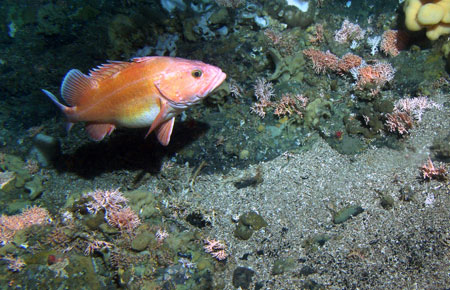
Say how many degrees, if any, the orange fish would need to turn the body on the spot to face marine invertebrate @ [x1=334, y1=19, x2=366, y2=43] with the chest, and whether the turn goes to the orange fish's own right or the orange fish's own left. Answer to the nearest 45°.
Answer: approximately 45° to the orange fish's own left

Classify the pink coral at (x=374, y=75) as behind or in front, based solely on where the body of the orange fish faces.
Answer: in front

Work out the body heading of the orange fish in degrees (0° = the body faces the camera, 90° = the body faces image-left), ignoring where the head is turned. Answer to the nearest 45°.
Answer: approximately 270°

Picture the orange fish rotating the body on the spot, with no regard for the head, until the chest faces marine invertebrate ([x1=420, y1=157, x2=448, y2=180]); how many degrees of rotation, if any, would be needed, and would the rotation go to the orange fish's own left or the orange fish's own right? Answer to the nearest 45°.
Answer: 0° — it already faces it
